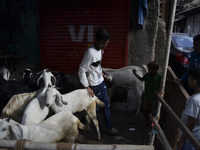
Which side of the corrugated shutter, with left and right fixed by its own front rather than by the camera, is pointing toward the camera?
front

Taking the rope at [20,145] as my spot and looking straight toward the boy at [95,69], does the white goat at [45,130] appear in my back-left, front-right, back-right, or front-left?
front-left

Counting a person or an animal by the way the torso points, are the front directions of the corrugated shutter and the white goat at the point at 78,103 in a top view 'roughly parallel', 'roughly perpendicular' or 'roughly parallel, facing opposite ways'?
roughly perpendicular

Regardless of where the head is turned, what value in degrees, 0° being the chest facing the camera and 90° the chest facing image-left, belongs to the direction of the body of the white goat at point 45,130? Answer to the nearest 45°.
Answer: approximately 90°

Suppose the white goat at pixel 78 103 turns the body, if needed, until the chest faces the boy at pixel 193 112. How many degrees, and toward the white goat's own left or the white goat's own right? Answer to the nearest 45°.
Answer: approximately 135° to the white goat's own left

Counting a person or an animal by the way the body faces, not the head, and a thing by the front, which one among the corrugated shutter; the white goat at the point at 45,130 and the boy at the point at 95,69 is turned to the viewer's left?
the white goat

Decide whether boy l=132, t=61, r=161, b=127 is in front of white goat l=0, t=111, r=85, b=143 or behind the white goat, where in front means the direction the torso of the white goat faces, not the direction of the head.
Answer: behind

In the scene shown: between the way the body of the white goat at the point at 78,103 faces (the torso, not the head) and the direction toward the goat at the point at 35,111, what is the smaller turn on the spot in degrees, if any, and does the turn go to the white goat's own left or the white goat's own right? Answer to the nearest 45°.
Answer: approximately 45° to the white goat's own left

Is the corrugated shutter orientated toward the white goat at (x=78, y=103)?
yes

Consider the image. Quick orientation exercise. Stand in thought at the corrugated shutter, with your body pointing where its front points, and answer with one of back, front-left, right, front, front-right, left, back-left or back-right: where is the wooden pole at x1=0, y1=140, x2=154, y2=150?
front

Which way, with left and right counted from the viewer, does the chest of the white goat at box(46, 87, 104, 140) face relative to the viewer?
facing to the left of the viewer

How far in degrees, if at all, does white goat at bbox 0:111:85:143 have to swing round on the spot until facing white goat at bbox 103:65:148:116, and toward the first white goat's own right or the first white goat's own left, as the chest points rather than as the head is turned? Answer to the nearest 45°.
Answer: approximately 135° to the first white goat's own right

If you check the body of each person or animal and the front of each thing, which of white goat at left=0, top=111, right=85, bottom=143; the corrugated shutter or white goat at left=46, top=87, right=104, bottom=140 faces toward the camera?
the corrugated shutter

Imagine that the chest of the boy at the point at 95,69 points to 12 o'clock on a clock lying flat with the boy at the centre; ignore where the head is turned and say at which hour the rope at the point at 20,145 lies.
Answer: The rope is roughly at 2 o'clock from the boy.

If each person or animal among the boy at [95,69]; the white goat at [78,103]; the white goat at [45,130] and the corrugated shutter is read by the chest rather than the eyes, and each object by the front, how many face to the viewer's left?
2

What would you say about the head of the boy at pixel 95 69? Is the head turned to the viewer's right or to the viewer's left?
to the viewer's right

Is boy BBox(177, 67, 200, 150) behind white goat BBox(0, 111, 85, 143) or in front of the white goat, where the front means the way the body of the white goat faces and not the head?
behind

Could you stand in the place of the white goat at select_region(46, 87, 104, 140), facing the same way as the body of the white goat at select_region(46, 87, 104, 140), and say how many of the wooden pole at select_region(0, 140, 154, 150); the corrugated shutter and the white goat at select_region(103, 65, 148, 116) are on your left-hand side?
1

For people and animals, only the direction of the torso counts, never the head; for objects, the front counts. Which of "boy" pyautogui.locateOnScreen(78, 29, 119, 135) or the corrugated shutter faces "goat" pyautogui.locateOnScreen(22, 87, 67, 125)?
the corrugated shutter

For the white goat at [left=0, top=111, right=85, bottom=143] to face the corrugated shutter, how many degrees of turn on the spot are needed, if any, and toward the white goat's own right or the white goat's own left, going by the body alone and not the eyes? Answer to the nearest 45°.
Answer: approximately 90° to the white goat's own right
